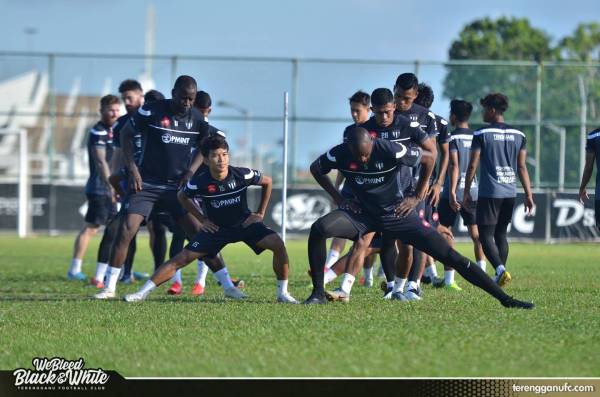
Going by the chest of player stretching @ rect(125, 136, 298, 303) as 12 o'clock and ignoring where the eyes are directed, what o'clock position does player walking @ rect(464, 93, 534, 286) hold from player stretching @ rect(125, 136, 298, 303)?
player walking @ rect(464, 93, 534, 286) is roughly at 8 o'clock from player stretching @ rect(125, 136, 298, 303).

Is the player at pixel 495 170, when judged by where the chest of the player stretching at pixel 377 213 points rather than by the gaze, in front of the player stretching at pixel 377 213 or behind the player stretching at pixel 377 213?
behind

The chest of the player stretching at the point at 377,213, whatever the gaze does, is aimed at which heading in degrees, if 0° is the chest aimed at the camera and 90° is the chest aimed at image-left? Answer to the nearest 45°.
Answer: approximately 0°

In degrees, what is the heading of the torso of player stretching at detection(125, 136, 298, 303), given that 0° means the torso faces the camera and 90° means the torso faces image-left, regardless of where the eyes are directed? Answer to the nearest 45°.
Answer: approximately 0°
